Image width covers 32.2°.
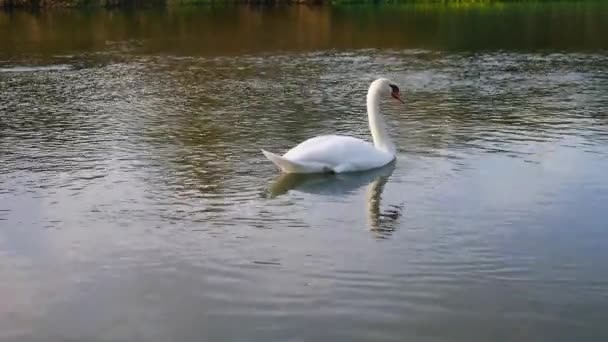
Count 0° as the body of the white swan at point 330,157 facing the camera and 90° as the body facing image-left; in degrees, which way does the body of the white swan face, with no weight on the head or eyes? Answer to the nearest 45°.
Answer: approximately 270°
